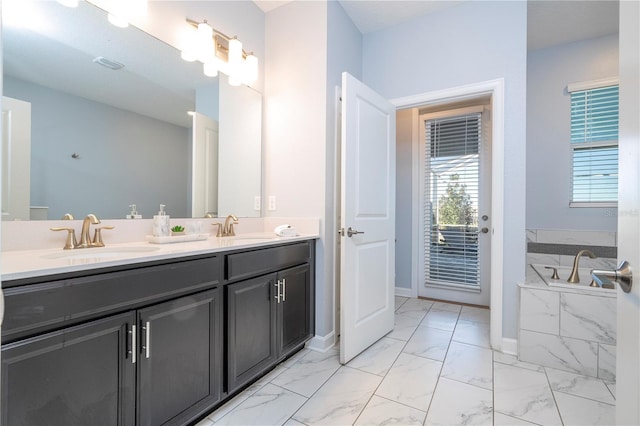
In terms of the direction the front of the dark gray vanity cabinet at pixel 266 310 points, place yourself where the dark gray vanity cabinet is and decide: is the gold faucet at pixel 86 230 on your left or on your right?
on your right

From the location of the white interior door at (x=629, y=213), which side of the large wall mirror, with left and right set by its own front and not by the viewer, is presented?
front

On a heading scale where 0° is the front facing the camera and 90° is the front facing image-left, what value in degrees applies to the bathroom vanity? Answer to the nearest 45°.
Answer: approximately 315°

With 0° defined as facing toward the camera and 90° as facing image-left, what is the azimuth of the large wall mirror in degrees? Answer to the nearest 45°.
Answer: approximately 315°

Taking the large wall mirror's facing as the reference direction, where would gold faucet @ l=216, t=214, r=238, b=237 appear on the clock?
The gold faucet is roughly at 10 o'clock from the large wall mirror.

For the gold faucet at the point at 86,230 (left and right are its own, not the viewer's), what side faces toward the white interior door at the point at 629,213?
front

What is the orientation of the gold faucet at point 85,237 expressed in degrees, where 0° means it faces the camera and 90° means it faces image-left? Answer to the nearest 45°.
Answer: approximately 315°

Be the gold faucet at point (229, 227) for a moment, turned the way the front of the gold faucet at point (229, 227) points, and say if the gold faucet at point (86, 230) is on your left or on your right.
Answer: on your right

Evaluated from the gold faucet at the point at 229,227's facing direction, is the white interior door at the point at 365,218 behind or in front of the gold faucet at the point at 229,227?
in front

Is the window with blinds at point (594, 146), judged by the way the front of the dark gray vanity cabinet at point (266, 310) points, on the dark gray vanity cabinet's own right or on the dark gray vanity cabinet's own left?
on the dark gray vanity cabinet's own left
